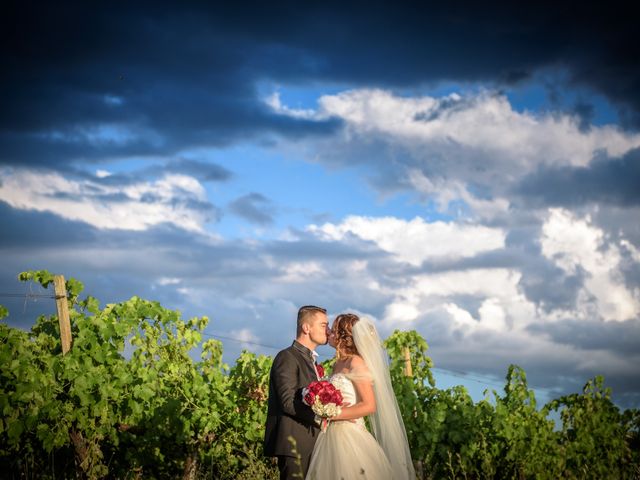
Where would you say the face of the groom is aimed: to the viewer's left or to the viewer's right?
to the viewer's right

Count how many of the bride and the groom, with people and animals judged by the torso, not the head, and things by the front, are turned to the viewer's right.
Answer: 1

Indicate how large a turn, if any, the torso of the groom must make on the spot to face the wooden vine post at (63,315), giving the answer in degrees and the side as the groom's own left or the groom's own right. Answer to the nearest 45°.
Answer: approximately 135° to the groom's own left

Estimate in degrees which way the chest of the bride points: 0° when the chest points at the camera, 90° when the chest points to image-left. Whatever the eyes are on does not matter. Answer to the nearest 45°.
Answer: approximately 90°

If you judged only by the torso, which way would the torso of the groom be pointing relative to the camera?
to the viewer's right

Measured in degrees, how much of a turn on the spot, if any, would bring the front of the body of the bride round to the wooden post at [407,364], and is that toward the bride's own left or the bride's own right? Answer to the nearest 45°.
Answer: approximately 90° to the bride's own right

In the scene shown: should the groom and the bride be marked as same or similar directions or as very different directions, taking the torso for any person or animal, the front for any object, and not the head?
very different directions

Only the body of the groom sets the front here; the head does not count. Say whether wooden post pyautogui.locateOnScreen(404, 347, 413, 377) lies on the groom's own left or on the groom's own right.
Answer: on the groom's own left
